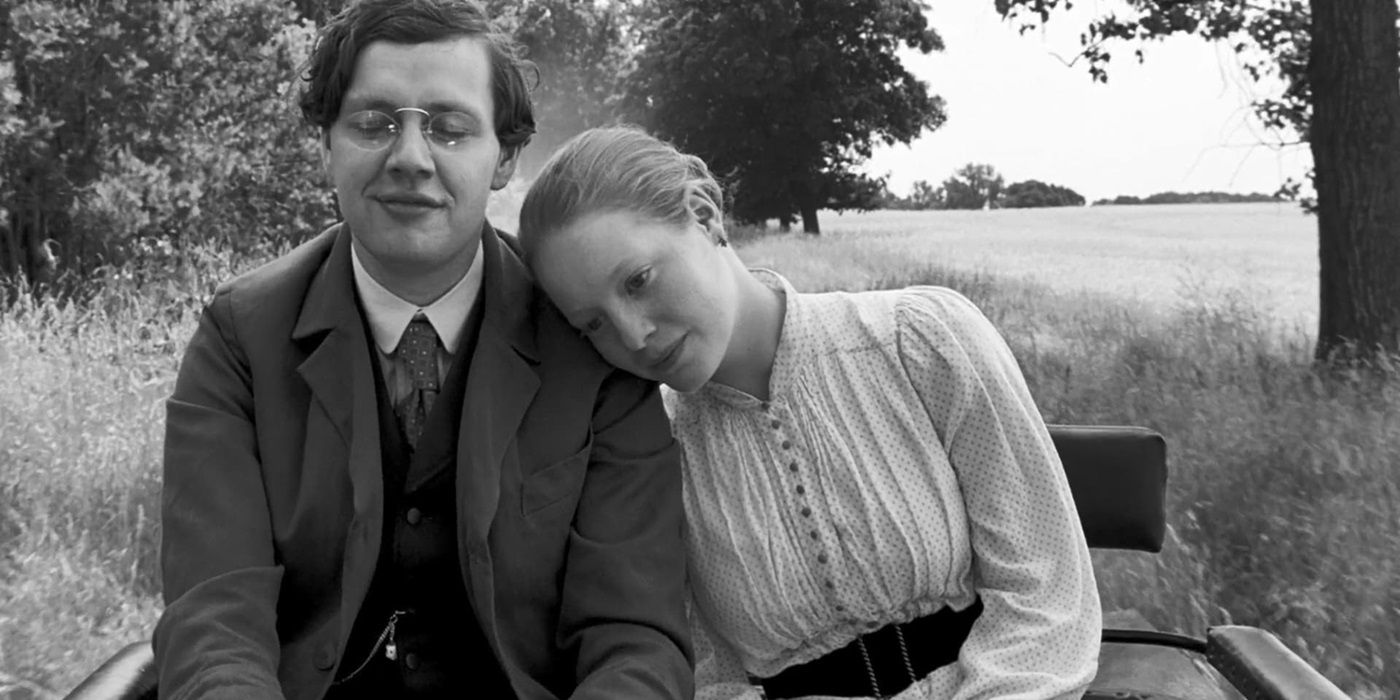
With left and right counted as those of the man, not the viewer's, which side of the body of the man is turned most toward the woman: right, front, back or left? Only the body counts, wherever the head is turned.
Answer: left

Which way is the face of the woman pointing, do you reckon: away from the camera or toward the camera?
toward the camera

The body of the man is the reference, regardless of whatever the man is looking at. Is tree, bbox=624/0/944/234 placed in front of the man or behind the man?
behind

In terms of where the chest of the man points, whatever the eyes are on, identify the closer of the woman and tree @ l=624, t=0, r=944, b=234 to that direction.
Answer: the woman

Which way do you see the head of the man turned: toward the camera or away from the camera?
toward the camera
